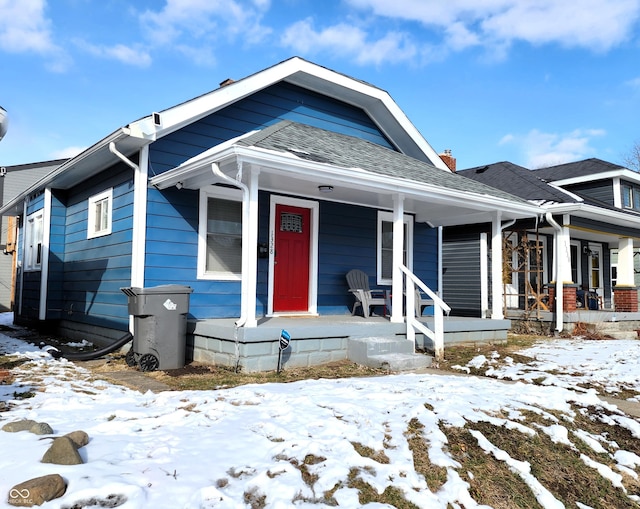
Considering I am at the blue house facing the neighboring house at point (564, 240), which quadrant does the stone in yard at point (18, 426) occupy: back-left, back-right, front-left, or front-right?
back-right

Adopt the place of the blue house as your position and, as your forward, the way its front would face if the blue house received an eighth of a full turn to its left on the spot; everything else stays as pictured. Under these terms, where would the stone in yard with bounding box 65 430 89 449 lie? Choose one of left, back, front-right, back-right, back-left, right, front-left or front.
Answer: right

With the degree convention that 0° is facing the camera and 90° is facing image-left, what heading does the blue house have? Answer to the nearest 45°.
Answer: approximately 315°

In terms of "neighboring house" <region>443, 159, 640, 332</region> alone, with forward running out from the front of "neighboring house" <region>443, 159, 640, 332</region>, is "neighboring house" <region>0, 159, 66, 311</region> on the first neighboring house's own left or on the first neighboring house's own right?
on the first neighboring house's own right

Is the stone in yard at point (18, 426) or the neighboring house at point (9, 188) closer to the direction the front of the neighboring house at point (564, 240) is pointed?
the stone in yard

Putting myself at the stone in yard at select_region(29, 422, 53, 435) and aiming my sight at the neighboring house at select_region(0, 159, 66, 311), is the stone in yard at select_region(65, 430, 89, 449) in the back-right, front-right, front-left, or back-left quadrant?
back-right

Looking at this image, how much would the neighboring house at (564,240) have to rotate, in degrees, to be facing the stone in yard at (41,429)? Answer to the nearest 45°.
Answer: approximately 45° to its right

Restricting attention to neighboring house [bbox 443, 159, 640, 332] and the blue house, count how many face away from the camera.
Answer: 0

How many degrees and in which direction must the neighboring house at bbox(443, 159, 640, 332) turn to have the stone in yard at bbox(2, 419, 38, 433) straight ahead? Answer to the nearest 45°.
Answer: approximately 45° to its right

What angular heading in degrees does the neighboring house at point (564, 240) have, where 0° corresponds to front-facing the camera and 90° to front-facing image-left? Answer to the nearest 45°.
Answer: approximately 315°

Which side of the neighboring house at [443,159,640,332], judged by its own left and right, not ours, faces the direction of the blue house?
right
